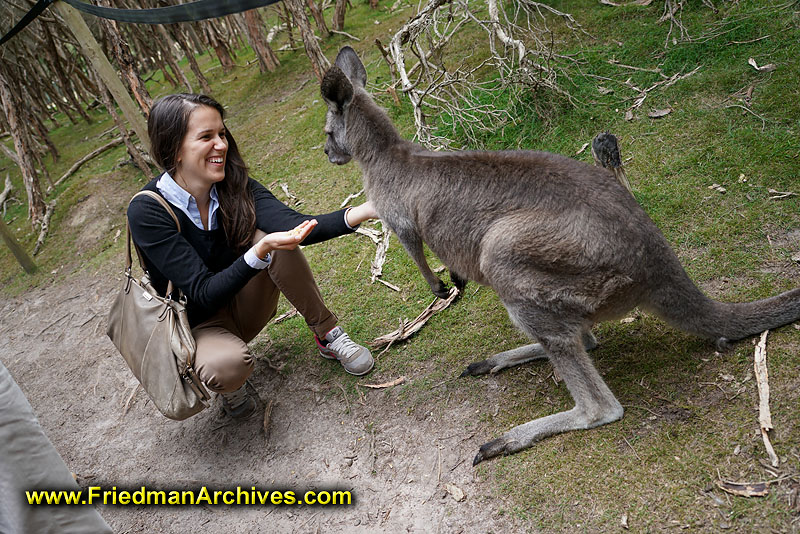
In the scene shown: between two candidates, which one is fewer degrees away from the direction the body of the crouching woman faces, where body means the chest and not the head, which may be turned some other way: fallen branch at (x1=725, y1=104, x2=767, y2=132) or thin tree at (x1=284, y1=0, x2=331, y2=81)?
the fallen branch

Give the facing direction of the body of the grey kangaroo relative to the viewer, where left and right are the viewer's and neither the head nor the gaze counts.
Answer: facing to the left of the viewer

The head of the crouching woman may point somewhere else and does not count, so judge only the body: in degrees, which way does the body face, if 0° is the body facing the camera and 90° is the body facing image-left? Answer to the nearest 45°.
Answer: approximately 315°

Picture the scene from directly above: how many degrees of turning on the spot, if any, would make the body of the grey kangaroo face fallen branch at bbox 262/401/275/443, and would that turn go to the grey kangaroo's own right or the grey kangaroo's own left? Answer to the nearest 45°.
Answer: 0° — it already faces it

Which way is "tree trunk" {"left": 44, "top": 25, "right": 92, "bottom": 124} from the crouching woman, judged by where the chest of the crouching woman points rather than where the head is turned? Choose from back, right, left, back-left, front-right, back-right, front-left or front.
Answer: back-left

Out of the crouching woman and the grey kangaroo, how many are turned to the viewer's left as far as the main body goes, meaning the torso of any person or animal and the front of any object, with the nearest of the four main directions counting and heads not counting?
1

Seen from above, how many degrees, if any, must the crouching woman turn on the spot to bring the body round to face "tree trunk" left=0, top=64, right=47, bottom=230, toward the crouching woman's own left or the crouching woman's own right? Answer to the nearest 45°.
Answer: approximately 135° to the crouching woman's own left

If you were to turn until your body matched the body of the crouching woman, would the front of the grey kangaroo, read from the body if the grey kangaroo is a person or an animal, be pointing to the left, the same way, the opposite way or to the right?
the opposite way

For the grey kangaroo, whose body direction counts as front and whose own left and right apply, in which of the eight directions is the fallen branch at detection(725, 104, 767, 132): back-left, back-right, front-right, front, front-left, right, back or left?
back-right

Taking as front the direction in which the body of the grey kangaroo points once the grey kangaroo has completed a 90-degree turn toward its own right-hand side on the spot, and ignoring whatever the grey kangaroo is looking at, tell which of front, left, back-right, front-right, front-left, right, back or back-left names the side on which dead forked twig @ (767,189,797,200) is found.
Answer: front-right

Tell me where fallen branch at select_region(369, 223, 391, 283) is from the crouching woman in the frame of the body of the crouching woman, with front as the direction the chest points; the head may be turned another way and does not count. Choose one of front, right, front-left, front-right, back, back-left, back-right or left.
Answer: left

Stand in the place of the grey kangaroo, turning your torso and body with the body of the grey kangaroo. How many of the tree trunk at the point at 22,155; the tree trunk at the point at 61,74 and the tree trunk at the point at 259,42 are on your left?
0

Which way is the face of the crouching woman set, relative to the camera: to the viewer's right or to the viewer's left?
to the viewer's right
